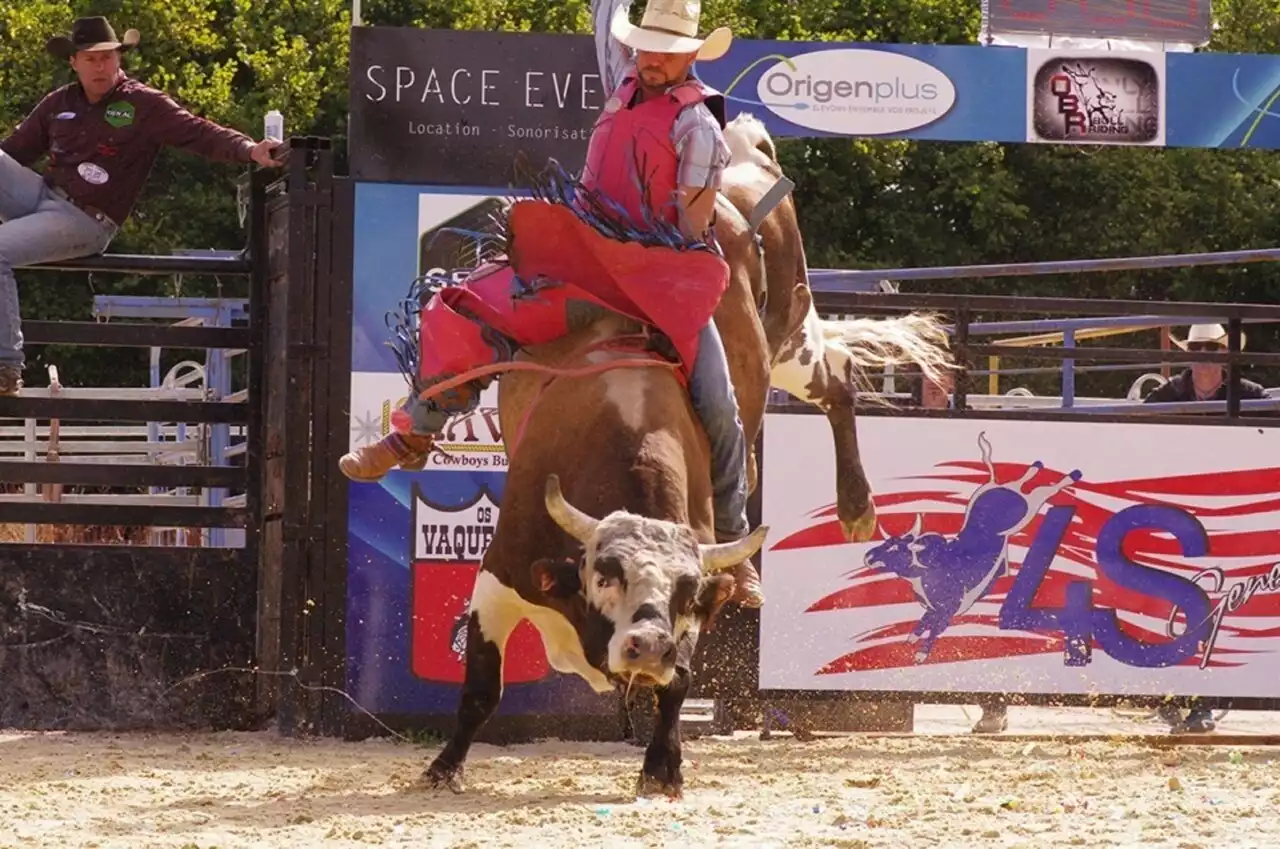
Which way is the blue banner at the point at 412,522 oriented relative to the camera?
toward the camera

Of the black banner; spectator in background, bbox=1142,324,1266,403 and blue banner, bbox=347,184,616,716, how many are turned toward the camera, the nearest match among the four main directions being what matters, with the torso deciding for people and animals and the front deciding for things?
3

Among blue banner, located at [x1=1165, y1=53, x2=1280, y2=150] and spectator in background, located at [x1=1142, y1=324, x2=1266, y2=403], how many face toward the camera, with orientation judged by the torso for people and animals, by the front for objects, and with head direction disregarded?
2

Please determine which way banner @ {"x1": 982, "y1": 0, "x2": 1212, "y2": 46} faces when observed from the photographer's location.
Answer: facing the viewer

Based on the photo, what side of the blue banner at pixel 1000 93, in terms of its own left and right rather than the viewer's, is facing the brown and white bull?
front

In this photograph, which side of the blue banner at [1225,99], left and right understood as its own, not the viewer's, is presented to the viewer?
front

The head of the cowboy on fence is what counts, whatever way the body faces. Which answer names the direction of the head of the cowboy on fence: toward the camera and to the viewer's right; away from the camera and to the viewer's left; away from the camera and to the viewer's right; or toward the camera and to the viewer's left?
toward the camera and to the viewer's right
